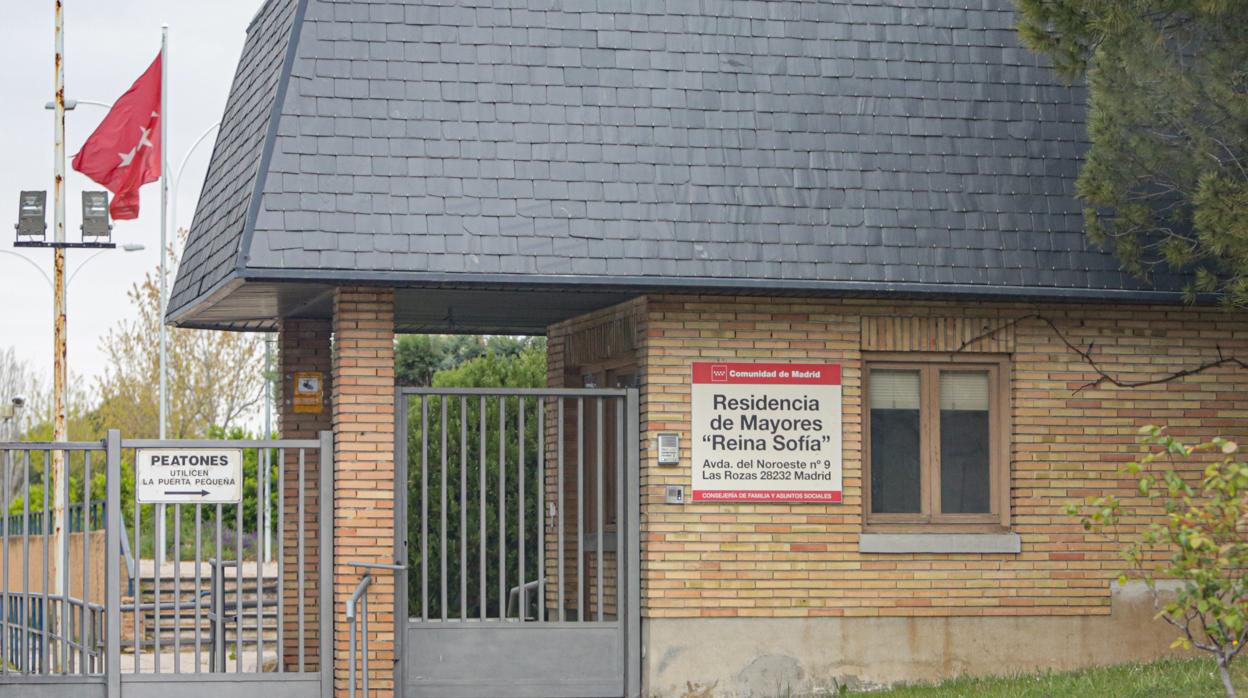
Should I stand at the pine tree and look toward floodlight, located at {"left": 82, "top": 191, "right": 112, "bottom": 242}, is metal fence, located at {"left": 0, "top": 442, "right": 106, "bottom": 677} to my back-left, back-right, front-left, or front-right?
front-left

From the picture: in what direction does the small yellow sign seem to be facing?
toward the camera

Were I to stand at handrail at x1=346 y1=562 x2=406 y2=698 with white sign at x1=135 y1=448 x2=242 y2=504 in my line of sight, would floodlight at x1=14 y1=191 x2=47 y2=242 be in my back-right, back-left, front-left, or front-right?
front-right

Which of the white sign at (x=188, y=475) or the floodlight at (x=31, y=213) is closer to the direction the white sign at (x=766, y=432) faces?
the white sign

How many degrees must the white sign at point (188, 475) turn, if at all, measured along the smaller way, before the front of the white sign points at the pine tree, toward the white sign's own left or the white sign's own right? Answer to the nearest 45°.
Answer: approximately 90° to the white sign's own left

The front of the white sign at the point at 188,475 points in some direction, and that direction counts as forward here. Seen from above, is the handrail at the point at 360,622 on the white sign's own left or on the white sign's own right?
on the white sign's own left

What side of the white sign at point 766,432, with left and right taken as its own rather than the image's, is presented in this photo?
front

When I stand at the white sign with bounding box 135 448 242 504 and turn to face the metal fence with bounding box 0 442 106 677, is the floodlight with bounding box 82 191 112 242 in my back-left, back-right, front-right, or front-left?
front-right

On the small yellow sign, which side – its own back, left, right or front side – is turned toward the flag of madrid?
back

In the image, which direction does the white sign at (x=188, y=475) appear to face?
toward the camera
